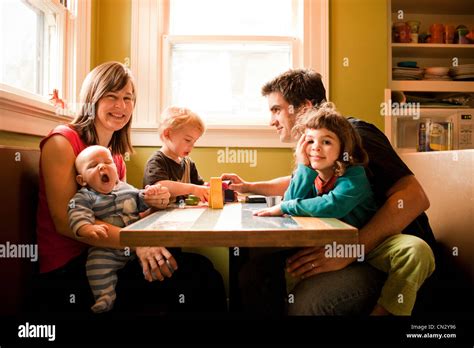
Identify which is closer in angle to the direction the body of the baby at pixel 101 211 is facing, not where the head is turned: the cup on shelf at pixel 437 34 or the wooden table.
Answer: the wooden table

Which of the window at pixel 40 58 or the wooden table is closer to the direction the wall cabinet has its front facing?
the wooden table

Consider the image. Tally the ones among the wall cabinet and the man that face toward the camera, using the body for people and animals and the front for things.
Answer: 1

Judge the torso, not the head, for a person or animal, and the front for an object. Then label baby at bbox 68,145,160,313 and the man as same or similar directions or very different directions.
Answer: very different directions

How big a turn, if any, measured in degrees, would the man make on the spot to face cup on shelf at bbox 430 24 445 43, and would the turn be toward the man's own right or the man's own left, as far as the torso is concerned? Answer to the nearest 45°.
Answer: approximately 90° to the man's own right

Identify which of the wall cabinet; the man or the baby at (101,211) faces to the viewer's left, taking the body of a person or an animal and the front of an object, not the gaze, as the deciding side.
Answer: the man

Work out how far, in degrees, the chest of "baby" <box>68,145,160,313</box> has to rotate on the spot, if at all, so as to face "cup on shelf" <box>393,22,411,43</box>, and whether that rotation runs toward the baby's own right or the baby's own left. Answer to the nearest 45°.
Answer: approximately 90° to the baby's own left

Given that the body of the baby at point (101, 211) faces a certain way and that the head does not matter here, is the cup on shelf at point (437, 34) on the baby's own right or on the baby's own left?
on the baby's own left

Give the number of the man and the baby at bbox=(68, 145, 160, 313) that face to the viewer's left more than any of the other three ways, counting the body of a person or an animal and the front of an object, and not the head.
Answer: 1

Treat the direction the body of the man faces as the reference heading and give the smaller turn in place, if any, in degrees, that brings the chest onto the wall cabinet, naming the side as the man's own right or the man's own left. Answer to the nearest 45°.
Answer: approximately 90° to the man's own right

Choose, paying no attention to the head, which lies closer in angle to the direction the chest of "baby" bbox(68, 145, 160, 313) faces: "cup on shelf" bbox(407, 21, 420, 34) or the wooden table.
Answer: the wooden table

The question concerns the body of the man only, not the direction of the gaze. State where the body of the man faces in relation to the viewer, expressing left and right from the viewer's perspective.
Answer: facing to the left of the viewer
